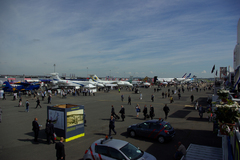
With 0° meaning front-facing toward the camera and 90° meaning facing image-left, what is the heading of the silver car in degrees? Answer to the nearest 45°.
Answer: approximately 315°

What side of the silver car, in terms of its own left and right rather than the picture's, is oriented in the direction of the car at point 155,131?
left

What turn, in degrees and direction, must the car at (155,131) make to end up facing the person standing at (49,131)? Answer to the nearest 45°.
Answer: approximately 45° to its left

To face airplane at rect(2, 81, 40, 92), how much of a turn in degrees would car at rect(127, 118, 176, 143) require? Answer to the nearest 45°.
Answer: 0° — it already faces it
